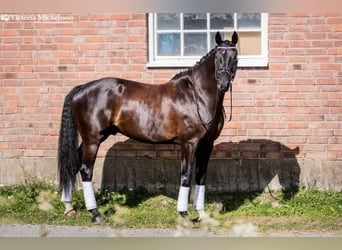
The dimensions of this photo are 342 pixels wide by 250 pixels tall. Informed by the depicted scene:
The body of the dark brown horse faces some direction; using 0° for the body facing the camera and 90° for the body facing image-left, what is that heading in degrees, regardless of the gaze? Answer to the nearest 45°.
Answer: approximately 270°
